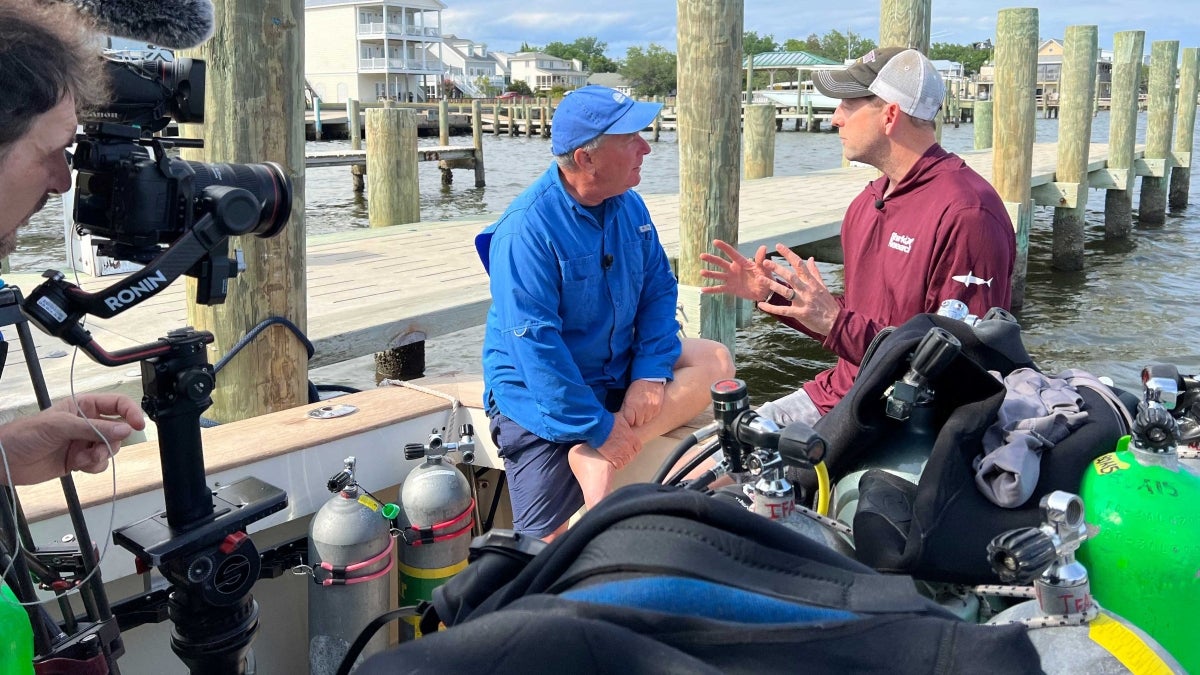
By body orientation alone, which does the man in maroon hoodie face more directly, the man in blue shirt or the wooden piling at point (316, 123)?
the man in blue shirt

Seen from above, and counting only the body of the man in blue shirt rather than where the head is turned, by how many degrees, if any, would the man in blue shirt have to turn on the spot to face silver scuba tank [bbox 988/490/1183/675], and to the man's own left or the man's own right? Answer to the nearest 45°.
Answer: approximately 45° to the man's own right

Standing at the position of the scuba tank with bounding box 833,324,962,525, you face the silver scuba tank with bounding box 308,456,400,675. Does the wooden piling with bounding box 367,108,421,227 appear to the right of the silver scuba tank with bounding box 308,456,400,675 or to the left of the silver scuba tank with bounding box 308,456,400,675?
right

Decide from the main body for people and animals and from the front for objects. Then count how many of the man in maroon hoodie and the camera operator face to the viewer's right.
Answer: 1

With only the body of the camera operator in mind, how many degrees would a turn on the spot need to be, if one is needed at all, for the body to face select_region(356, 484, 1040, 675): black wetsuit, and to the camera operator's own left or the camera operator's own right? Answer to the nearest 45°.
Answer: approximately 45° to the camera operator's own right

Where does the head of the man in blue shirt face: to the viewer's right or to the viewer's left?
to the viewer's right

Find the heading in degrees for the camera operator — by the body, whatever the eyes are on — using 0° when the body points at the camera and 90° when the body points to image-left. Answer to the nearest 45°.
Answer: approximately 270°

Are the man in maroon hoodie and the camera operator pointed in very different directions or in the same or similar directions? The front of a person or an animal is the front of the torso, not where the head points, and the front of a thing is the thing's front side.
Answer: very different directions

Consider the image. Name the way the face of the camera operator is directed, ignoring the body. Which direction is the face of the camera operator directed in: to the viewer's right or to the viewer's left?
to the viewer's right

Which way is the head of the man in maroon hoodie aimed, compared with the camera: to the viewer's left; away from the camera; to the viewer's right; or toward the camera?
to the viewer's left

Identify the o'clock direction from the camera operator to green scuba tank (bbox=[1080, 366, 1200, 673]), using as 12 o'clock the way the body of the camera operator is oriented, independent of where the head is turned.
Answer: The green scuba tank is roughly at 1 o'clock from the camera operator.
